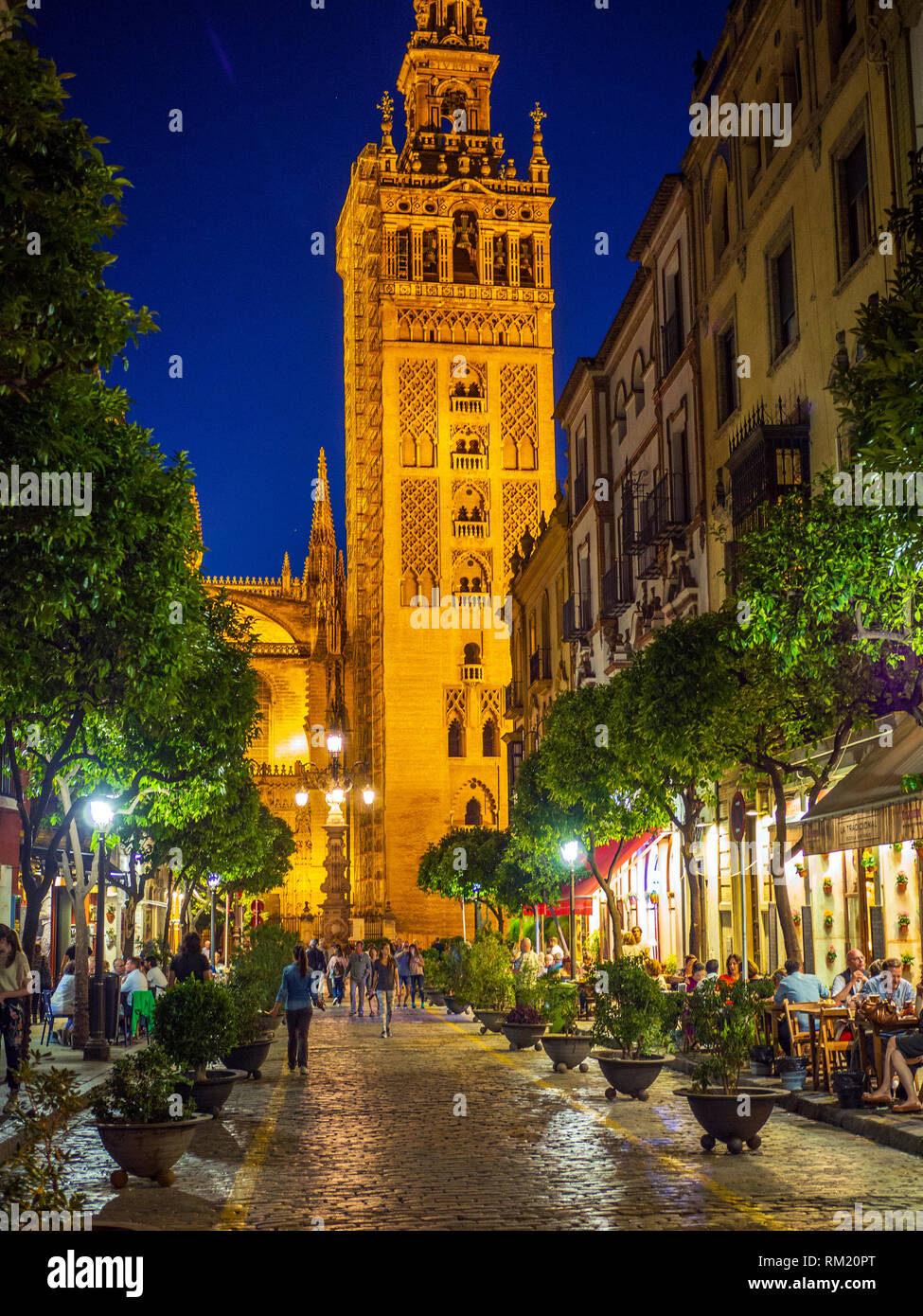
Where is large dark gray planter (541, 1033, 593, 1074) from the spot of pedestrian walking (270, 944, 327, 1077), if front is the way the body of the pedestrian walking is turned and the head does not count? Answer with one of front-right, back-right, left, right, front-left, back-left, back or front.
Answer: right

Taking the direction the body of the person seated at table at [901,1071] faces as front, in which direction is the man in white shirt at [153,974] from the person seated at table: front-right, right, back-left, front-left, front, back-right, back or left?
front-right

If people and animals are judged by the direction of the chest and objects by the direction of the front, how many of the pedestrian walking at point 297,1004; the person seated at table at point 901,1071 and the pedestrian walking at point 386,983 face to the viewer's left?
1

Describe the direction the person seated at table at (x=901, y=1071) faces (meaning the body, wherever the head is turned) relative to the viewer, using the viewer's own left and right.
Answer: facing to the left of the viewer

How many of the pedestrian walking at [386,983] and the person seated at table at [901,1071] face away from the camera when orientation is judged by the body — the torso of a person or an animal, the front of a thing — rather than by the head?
0

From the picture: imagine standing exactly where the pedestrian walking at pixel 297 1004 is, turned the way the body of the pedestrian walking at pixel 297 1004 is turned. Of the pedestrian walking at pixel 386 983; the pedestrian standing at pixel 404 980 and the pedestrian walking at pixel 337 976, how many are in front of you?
3

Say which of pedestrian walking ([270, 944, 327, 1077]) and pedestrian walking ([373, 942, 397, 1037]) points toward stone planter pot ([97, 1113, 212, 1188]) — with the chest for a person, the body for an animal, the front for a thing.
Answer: pedestrian walking ([373, 942, 397, 1037])

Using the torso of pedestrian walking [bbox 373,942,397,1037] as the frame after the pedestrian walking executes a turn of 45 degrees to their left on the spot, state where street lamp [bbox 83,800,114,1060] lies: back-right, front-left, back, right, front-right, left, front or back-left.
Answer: right

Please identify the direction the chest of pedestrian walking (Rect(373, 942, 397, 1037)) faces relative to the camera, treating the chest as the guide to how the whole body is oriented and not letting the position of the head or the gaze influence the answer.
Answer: toward the camera

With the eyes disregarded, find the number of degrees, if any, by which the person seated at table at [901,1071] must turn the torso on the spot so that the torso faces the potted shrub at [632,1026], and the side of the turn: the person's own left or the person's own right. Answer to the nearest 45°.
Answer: approximately 45° to the person's own right

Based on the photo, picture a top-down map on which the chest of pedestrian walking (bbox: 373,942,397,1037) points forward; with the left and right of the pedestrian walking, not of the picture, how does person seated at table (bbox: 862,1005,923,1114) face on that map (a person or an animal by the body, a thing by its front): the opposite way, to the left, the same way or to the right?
to the right

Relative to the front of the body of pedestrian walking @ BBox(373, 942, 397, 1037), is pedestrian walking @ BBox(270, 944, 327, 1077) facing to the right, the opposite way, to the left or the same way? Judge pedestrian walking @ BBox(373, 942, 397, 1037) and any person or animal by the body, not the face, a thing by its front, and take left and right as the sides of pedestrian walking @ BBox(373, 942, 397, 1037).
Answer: the opposite way

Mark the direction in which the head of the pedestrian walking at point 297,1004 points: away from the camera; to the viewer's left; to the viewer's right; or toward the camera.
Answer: away from the camera

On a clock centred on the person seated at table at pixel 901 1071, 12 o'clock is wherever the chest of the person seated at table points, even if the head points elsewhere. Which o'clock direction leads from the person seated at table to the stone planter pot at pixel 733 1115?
The stone planter pot is roughly at 10 o'clock from the person seated at table.

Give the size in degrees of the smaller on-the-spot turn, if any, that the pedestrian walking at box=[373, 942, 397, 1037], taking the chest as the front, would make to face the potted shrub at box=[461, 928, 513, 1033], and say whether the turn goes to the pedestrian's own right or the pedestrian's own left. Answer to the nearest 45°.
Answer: approximately 45° to the pedestrian's own left

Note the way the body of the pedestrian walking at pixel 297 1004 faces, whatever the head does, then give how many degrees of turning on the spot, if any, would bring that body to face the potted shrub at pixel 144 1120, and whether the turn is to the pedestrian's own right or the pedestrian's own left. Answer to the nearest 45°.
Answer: approximately 180°

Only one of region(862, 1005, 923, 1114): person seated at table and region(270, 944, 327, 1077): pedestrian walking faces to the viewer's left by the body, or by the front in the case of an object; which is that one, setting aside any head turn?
the person seated at table

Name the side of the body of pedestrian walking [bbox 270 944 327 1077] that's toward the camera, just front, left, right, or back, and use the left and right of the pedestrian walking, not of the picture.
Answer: back
